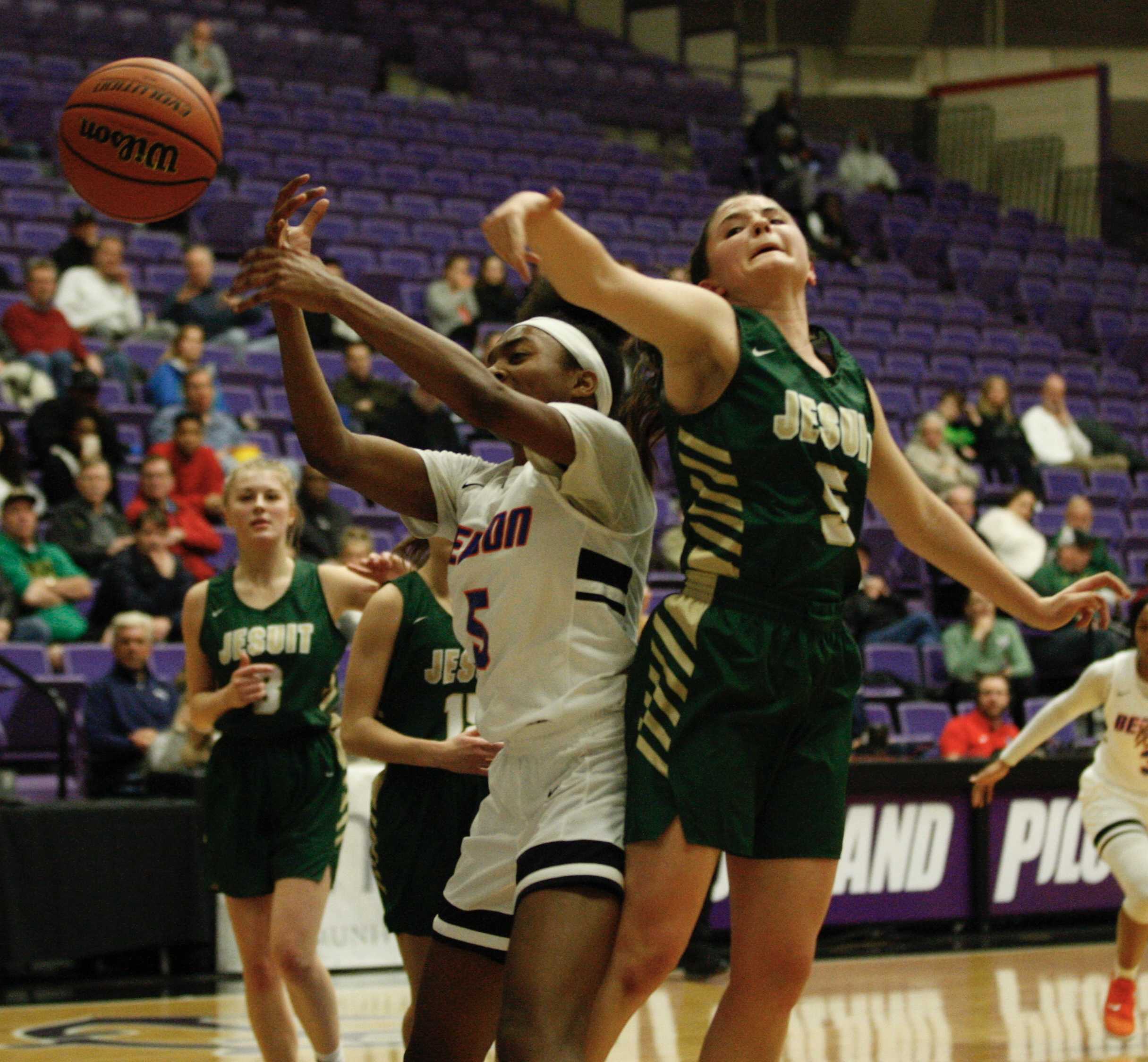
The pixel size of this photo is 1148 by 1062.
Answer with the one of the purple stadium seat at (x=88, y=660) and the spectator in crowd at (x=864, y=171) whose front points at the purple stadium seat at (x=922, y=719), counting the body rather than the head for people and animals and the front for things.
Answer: the spectator in crowd

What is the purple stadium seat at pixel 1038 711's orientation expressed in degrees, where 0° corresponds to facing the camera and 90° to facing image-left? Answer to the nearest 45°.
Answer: approximately 0°

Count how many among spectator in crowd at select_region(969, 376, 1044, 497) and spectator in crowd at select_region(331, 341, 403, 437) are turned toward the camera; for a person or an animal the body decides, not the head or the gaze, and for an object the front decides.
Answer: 2

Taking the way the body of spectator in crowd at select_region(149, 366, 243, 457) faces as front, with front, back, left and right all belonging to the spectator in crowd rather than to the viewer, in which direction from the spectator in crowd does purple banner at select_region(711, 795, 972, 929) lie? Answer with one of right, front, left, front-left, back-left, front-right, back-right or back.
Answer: front-left

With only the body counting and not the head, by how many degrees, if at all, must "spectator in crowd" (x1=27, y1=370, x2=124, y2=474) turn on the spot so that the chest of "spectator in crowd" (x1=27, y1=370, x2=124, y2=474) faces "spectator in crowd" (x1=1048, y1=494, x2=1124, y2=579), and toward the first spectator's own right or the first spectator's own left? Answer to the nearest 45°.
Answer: approximately 45° to the first spectator's own left

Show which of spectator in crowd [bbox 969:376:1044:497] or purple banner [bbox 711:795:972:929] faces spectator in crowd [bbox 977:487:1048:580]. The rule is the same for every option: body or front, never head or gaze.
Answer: spectator in crowd [bbox 969:376:1044:497]

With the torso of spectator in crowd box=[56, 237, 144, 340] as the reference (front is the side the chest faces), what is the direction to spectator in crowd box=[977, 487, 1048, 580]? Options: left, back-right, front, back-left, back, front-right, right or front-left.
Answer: front-left

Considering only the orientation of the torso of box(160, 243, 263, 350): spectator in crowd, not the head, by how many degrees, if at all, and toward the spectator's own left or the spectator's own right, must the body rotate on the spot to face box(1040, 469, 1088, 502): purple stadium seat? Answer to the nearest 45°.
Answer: approximately 90° to the spectator's own left
